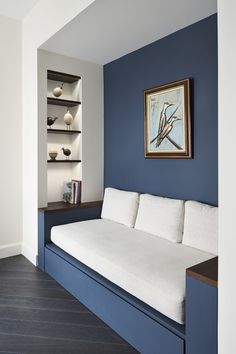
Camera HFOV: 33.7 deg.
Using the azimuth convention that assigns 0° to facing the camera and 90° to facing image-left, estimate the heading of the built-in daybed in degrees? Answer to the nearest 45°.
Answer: approximately 45°

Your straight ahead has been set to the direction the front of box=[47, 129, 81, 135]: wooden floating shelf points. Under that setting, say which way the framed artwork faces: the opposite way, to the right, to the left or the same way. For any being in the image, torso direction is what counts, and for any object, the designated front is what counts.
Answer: to the right

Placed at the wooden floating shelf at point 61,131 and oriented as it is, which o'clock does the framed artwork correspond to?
The framed artwork is roughly at 12 o'clock from the wooden floating shelf.

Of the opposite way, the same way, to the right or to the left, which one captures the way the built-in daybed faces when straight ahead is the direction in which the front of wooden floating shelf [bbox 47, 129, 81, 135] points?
to the right

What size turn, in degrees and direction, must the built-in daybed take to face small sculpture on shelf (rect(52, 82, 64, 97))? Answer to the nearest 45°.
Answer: approximately 90° to its right

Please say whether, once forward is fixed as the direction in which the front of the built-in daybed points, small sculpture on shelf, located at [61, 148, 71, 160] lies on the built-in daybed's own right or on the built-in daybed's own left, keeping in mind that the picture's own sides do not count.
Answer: on the built-in daybed's own right

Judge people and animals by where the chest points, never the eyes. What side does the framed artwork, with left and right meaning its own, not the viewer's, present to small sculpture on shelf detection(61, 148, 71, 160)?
right

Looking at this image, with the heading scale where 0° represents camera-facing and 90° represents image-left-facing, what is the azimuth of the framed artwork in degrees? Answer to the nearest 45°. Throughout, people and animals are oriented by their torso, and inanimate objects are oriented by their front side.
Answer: approximately 45°

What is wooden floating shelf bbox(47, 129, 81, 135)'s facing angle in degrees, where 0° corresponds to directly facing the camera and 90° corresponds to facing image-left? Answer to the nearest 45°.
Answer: approximately 315°
